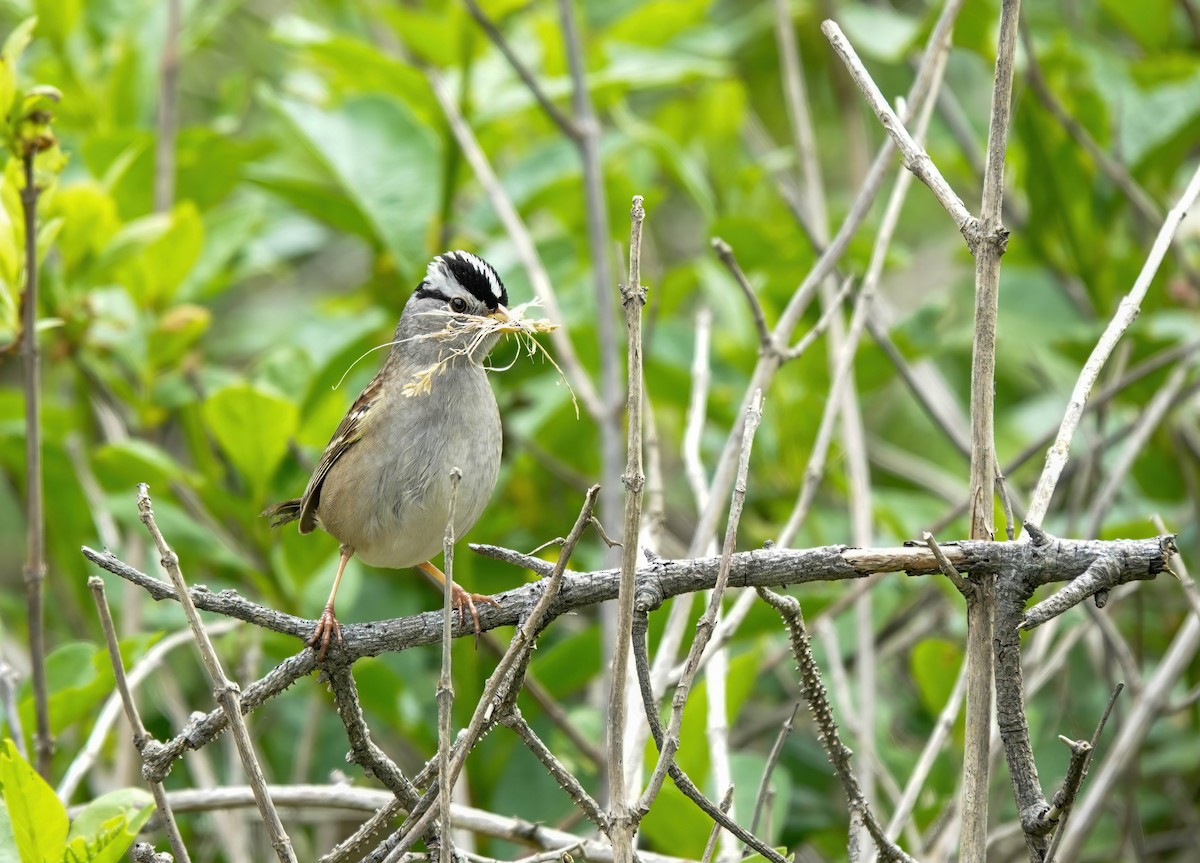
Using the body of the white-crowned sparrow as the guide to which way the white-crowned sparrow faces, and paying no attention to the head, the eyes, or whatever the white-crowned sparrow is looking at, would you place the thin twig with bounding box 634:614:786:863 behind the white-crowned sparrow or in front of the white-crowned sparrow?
in front

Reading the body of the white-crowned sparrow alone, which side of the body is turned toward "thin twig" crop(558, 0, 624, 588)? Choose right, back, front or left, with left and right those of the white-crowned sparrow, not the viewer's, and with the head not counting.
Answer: left

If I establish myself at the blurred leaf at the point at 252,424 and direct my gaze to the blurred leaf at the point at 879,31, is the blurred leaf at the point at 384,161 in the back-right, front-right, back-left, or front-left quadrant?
front-left

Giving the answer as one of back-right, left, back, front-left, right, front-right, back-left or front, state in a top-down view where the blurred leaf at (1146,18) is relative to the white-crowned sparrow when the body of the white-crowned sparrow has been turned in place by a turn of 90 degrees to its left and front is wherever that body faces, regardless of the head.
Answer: front

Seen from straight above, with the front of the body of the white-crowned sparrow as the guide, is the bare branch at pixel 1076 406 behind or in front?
in front

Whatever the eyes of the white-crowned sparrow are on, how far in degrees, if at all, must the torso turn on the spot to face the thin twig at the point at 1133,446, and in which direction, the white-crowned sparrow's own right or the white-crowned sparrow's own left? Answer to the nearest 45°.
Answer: approximately 45° to the white-crowned sparrow's own left

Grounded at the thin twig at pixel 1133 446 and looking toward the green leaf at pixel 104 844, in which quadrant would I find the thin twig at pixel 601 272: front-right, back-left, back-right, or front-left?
front-right

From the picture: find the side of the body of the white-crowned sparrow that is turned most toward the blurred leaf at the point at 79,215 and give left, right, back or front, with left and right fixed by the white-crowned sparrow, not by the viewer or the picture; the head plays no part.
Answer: back

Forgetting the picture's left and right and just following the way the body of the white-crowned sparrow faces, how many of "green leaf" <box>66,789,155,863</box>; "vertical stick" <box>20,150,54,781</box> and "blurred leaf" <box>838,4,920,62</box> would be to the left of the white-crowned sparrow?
1

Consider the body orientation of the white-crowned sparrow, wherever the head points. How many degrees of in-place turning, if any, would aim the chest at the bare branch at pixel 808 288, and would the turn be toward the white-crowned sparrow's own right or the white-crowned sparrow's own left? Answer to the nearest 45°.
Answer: approximately 45° to the white-crowned sparrow's own left

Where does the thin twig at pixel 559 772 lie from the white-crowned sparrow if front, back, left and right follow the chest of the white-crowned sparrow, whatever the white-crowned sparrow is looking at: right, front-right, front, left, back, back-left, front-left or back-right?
front-left

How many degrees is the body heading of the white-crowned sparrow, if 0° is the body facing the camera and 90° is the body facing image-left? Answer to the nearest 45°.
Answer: approximately 315°

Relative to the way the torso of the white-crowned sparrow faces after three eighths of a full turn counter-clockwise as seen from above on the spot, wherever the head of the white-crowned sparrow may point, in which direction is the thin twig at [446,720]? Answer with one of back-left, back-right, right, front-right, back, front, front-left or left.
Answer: back

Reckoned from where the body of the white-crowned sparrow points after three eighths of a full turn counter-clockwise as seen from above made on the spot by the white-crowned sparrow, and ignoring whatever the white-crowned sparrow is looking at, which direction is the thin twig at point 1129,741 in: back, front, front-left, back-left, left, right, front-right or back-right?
right
